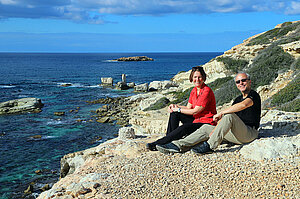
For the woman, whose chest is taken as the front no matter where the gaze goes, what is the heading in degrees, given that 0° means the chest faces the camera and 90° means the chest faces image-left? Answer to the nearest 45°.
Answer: approximately 45°

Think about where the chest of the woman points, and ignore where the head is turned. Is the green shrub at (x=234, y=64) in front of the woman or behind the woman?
behind

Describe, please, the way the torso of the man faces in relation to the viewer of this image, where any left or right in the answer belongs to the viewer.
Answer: facing to the left of the viewer

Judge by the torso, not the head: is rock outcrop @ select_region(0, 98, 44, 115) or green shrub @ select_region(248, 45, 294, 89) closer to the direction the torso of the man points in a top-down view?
the rock outcrop

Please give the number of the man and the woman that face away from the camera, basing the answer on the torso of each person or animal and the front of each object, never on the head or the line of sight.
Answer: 0

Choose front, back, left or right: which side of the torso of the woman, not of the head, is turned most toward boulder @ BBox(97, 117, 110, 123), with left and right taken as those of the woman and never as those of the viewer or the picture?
right

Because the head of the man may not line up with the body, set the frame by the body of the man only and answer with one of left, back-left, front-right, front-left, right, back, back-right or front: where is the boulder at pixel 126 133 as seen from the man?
front-right
